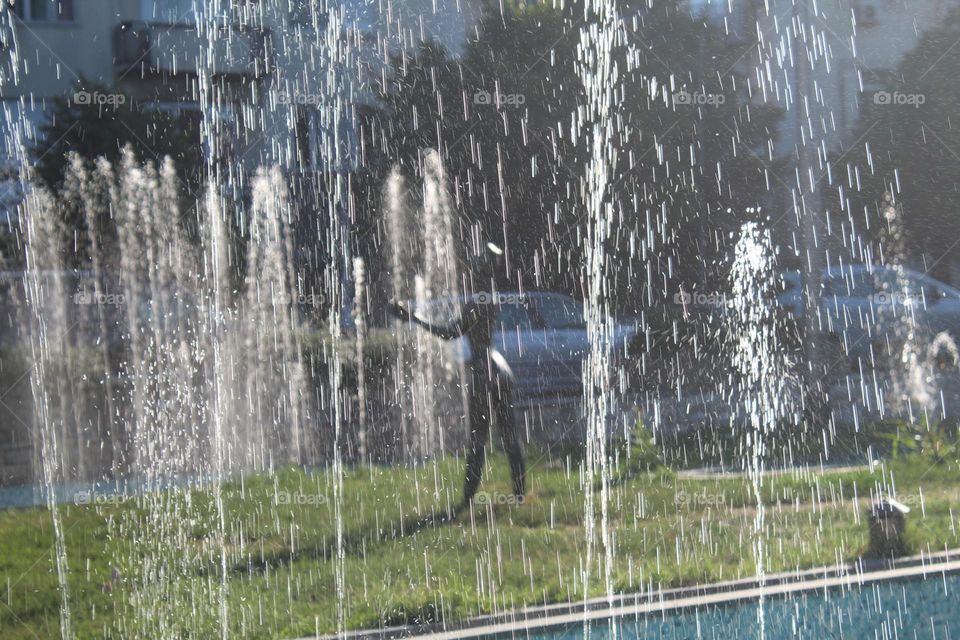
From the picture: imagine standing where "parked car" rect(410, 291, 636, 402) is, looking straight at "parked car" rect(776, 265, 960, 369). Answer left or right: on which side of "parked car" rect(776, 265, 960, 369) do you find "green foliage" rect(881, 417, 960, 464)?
right

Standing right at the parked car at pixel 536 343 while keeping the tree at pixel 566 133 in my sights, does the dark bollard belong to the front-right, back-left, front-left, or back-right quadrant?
back-right
